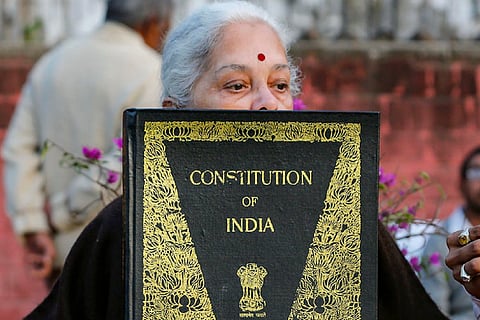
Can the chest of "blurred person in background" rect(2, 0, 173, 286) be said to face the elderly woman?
no

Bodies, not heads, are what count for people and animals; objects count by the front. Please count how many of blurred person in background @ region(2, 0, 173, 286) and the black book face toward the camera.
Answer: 1

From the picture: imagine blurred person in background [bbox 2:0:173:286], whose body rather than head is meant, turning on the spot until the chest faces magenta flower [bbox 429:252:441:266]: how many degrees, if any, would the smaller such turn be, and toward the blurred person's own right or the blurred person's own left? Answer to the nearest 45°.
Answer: approximately 90° to the blurred person's own right

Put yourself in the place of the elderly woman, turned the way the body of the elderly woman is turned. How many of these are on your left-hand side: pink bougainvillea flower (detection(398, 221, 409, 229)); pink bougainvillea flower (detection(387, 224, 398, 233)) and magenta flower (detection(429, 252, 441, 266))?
3

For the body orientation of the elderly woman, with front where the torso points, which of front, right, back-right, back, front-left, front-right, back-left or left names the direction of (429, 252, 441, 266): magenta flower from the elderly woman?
left

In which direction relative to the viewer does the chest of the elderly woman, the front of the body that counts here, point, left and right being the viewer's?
facing the viewer and to the right of the viewer

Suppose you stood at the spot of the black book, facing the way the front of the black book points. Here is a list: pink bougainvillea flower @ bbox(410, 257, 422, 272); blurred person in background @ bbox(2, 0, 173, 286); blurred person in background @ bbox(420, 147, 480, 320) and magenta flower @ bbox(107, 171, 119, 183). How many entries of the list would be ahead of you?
0

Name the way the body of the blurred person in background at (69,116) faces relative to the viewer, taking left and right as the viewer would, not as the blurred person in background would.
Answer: facing away from the viewer and to the right of the viewer

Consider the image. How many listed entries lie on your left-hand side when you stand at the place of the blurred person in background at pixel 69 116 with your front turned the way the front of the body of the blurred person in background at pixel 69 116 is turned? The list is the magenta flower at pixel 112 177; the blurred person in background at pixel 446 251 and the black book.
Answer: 0

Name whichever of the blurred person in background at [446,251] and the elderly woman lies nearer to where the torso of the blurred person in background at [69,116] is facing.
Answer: the blurred person in background

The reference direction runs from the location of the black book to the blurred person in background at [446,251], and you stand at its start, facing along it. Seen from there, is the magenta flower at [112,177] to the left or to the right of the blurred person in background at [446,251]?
left

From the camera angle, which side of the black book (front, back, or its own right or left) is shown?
front

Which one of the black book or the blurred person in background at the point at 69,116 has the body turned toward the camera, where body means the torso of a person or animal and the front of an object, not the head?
the black book
